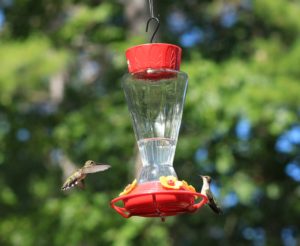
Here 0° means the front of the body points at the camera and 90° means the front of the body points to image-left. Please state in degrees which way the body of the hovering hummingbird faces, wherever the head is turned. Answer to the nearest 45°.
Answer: approximately 270°
